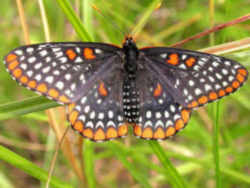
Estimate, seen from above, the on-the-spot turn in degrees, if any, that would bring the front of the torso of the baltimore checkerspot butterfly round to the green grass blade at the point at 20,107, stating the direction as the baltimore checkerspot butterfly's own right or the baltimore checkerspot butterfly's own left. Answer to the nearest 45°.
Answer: approximately 135° to the baltimore checkerspot butterfly's own left

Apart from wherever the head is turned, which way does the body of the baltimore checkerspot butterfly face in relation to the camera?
away from the camera
